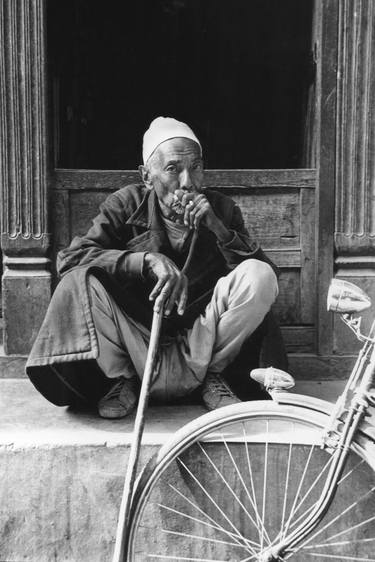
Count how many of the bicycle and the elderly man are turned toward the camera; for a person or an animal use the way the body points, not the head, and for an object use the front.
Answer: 1

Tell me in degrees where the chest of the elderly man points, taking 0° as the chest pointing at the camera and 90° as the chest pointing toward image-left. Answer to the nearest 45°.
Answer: approximately 0°
